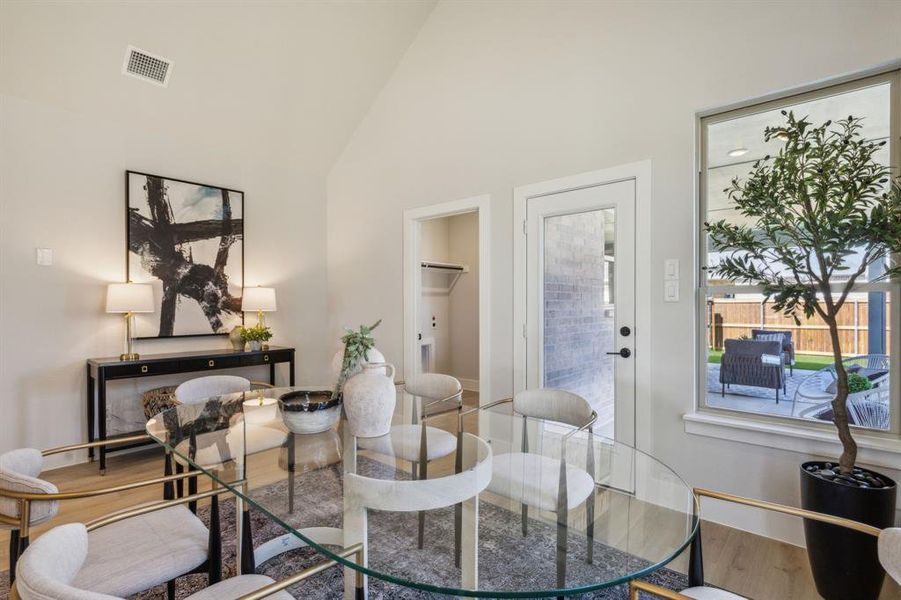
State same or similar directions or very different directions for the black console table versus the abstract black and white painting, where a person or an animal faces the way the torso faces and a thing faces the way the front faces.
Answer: same or similar directions

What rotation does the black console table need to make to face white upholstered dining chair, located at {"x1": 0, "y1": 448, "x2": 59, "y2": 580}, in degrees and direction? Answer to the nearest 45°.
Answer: approximately 45° to its right

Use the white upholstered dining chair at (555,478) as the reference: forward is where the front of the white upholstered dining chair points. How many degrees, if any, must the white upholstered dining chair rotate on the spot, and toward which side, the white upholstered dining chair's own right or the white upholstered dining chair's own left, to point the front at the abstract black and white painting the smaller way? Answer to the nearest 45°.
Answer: approximately 90° to the white upholstered dining chair's own right

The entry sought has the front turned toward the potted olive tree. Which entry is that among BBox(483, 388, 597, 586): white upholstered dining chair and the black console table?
the black console table

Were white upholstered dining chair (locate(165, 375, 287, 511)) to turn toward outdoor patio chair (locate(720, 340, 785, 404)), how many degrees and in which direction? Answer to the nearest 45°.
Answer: approximately 45° to its left

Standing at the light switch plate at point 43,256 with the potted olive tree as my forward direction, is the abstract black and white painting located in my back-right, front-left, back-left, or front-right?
front-left

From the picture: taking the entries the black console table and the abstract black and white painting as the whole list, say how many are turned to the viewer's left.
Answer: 0

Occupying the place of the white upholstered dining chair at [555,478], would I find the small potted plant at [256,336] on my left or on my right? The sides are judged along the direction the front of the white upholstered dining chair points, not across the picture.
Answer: on my right

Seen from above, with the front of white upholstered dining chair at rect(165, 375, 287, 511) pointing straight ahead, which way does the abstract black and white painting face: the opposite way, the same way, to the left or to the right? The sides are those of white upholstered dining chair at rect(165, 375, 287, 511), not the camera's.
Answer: the same way

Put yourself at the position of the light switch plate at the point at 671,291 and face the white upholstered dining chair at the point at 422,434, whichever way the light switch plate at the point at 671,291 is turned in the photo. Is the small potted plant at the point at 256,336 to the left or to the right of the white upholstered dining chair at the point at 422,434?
right

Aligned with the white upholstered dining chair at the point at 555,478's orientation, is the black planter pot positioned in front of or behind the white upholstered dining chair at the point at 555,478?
behind

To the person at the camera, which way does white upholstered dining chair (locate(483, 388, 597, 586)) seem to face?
facing the viewer and to the left of the viewer

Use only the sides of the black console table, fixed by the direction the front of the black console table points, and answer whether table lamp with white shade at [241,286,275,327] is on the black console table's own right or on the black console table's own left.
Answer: on the black console table's own left

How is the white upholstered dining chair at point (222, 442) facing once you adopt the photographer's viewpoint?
facing the viewer and to the right of the viewer

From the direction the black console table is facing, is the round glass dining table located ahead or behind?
ahead
